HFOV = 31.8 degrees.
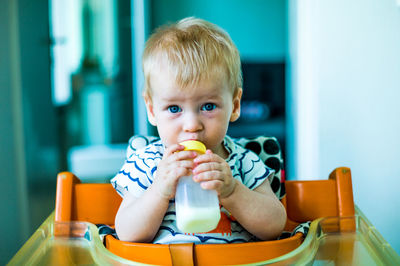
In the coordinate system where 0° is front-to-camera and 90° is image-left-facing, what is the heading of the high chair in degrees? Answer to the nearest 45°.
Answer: approximately 0°
